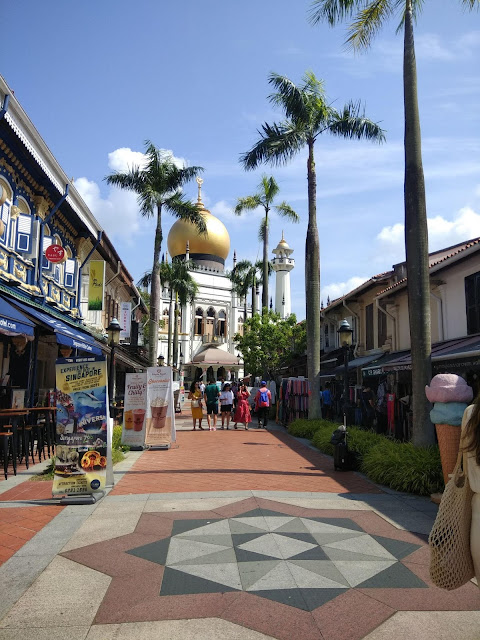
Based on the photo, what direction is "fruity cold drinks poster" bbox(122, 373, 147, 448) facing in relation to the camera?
toward the camera

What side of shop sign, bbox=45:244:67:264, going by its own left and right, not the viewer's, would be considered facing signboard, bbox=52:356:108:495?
front

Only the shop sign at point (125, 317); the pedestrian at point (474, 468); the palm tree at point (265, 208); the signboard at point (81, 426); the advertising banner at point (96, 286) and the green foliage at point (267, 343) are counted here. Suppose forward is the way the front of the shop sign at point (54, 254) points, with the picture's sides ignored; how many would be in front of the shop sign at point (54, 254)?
2

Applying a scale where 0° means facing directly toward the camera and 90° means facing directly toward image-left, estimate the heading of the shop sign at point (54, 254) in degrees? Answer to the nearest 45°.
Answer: approximately 0°

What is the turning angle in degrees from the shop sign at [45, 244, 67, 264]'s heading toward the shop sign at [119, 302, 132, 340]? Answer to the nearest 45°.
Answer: approximately 180°

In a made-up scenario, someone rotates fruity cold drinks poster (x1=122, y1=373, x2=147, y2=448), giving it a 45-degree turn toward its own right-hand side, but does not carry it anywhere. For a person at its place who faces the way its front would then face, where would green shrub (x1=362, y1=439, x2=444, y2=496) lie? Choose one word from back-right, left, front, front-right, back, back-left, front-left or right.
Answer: left

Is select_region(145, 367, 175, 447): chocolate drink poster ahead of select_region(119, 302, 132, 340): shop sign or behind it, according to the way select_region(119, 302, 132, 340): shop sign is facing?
ahead

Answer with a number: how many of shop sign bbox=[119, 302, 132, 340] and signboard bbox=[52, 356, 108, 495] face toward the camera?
2

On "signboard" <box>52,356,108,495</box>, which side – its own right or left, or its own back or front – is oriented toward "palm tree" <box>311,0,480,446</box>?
left

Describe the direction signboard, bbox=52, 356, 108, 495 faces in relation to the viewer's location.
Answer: facing the viewer
